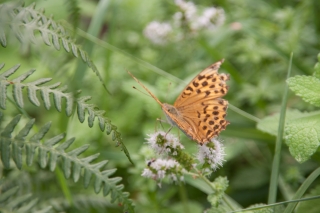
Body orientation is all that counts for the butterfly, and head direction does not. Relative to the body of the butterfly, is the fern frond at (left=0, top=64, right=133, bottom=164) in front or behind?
in front

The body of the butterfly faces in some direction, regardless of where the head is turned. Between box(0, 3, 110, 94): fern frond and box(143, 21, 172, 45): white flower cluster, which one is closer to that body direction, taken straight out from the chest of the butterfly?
the fern frond

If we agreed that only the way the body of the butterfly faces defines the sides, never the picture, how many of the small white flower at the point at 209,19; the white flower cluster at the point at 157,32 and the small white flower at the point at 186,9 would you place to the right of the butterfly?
3

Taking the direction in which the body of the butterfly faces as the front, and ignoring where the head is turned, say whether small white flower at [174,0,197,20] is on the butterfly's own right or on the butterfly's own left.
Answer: on the butterfly's own right

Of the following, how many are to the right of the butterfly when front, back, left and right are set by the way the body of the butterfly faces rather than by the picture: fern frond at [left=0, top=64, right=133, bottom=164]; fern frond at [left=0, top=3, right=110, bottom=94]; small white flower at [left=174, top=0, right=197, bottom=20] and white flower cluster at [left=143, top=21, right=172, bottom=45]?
2

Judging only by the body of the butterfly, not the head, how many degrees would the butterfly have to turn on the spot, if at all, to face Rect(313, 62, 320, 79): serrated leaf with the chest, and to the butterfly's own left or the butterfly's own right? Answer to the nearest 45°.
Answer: approximately 180°

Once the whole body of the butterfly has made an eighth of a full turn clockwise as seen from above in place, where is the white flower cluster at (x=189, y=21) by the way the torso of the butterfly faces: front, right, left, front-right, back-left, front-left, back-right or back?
front-right

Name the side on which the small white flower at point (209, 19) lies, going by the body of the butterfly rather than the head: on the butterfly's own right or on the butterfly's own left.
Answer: on the butterfly's own right

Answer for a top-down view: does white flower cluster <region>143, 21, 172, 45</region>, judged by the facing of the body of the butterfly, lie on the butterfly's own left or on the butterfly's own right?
on the butterfly's own right

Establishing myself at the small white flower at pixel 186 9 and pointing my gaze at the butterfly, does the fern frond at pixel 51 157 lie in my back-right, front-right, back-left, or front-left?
front-right

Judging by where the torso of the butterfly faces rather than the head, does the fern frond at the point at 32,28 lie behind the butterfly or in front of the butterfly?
in front

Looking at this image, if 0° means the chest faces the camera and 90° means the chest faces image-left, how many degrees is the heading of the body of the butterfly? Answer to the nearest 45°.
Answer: approximately 90°
